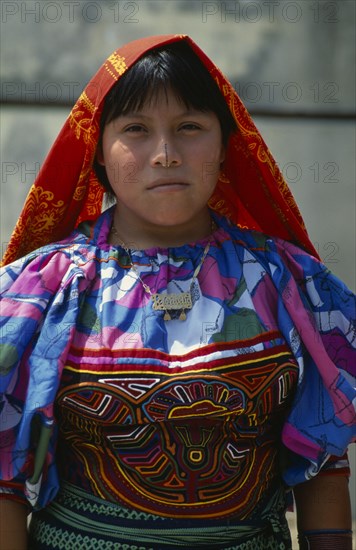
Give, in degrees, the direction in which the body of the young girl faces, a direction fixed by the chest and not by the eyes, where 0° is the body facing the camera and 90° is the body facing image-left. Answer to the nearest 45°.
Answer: approximately 0°
